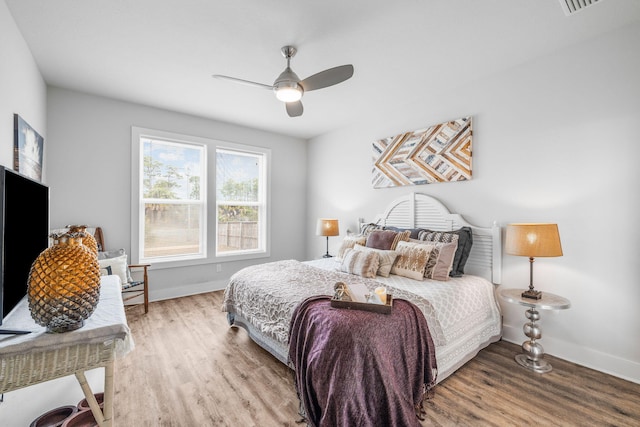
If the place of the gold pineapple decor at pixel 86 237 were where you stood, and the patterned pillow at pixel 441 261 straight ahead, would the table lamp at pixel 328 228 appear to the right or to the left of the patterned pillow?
left

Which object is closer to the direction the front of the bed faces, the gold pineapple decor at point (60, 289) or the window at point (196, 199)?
the gold pineapple decor

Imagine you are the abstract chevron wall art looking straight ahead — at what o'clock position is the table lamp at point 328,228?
The table lamp is roughly at 2 o'clock from the abstract chevron wall art.

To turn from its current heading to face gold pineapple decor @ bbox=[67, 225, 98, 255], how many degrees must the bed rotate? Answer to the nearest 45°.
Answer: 0° — it already faces it

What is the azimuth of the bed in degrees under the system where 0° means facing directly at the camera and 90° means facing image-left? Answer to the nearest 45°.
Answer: approximately 45°

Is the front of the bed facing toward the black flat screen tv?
yes

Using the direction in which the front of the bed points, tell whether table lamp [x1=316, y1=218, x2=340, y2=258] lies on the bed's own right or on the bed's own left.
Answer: on the bed's own right
